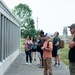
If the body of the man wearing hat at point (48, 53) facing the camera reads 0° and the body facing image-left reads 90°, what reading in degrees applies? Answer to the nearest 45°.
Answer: approximately 45°

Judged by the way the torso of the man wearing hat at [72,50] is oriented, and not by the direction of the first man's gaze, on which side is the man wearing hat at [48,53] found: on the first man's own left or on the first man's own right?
on the first man's own right

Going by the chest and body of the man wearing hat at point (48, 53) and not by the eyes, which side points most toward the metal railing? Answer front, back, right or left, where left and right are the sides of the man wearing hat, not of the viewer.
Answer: front

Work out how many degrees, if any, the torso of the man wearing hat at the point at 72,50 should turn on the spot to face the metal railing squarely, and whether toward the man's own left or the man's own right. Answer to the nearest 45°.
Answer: approximately 45° to the man's own right

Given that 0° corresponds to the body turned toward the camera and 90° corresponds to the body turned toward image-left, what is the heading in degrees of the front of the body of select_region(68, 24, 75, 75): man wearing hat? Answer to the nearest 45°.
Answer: approximately 90°

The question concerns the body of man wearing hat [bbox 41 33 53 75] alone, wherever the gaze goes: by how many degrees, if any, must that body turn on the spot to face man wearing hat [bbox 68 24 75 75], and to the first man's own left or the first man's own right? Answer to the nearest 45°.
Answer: approximately 45° to the first man's own left
